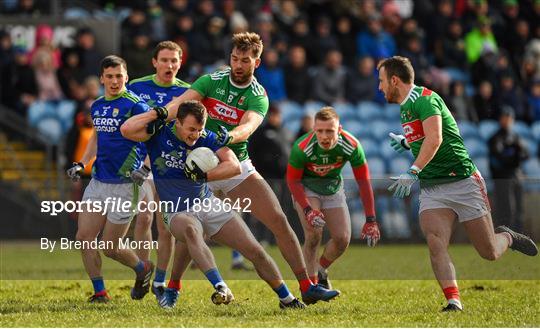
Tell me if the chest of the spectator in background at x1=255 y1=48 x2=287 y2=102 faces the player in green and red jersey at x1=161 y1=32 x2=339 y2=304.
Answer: yes

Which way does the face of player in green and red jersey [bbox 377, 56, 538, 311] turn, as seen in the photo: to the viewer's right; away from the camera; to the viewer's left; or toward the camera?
to the viewer's left

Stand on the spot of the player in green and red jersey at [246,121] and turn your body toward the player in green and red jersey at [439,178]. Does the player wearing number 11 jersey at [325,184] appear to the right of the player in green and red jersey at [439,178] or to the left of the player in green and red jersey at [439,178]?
left

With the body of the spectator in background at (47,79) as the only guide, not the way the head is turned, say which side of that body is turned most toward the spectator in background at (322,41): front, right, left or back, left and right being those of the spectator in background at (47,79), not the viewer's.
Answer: left

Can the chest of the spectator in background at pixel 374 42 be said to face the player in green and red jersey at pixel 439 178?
yes

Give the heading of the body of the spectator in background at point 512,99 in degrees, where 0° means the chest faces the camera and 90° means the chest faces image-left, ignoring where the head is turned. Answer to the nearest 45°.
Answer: approximately 0°

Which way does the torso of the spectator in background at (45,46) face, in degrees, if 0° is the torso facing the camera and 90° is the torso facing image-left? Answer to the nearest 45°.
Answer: approximately 0°
